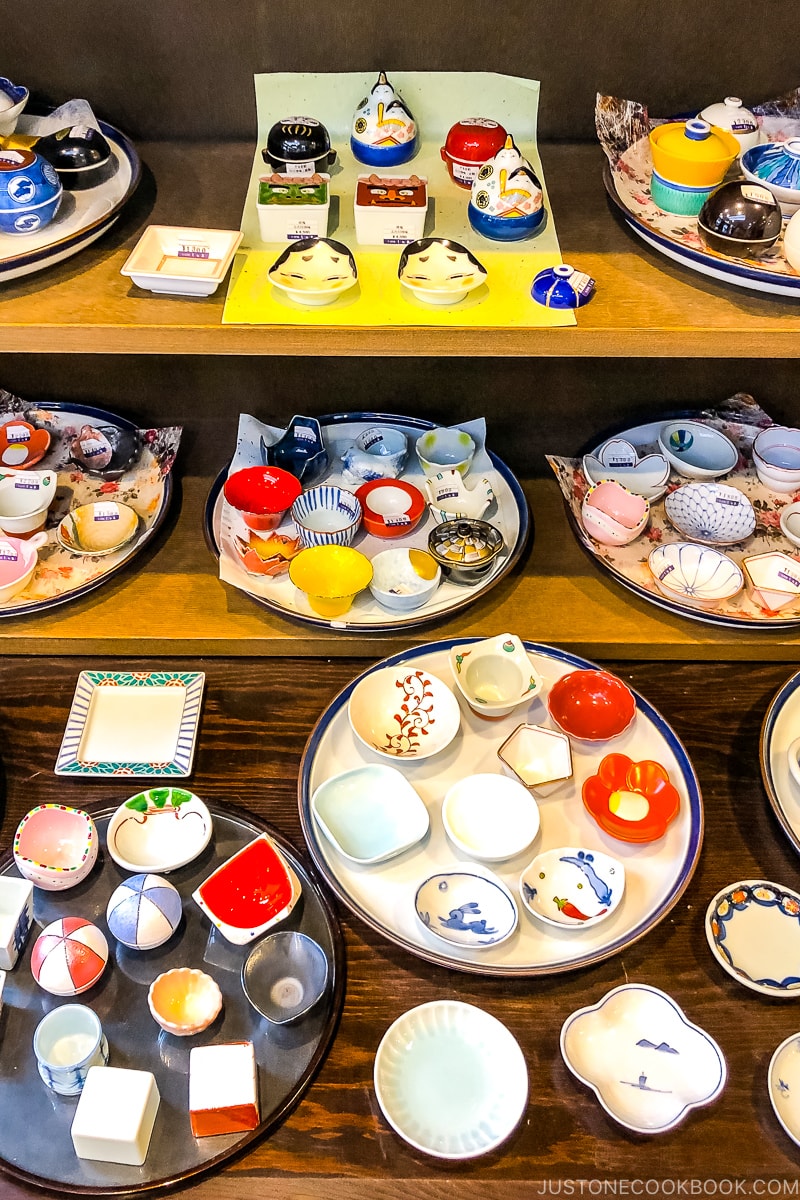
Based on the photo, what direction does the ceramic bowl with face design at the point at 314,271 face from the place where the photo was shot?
facing the viewer

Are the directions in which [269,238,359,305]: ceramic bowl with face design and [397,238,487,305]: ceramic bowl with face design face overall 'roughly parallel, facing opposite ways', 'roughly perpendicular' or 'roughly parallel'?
roughly parallel

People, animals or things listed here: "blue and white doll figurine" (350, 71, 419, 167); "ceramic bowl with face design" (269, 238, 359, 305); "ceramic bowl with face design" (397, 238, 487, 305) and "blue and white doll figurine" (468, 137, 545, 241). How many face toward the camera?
4

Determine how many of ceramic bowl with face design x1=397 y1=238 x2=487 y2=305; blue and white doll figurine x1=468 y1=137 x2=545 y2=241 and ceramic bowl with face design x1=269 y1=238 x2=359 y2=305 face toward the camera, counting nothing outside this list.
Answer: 3

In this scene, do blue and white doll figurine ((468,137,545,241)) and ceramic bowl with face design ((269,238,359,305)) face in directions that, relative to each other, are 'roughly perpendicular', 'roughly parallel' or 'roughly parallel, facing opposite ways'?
roughly parallel

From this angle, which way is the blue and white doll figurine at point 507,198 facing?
toward the camera

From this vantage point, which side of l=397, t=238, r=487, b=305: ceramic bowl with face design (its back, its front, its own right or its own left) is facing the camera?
front
